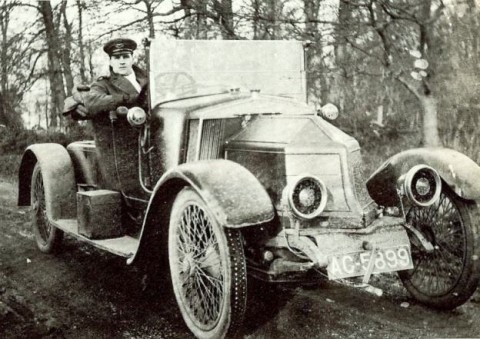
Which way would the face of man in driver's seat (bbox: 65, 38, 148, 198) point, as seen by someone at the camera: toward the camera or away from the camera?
toward the camera

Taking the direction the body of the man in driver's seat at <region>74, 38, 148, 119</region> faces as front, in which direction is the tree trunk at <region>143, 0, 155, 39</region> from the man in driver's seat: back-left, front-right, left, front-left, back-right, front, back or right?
back-left

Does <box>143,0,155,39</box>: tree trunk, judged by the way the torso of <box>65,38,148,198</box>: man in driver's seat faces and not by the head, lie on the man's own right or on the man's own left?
on the man's own left

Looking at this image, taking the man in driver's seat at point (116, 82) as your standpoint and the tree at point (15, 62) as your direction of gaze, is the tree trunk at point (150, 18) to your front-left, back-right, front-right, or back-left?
front-right

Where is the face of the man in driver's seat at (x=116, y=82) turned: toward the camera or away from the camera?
toward the camera

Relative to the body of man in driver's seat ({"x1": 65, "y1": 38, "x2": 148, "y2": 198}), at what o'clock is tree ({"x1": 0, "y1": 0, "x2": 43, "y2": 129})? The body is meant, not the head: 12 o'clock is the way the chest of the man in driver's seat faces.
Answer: The tree is roughly at 7 o'clock from the man in driver's seat.

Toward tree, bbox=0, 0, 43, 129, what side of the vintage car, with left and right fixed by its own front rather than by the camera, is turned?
back

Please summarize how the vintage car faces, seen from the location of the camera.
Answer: facing the viewer and to the right of the viewer

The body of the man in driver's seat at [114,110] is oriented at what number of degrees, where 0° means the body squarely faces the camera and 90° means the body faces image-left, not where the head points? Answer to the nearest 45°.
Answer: approximately 315°
